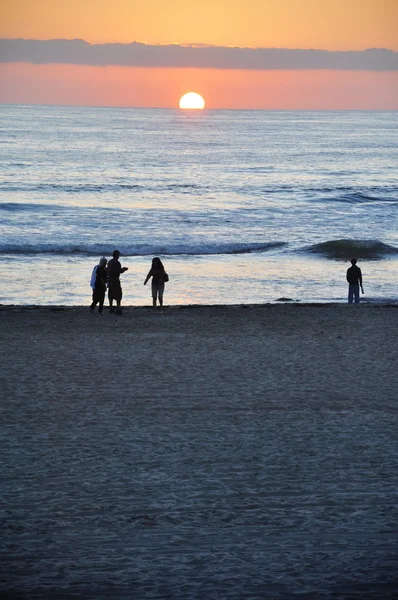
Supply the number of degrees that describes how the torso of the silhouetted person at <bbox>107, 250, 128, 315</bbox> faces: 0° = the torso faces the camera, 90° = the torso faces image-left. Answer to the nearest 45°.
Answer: approximately 225°

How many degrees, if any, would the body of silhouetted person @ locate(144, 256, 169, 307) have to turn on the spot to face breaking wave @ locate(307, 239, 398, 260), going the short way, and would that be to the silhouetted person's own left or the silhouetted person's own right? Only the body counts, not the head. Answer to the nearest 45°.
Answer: approximately 45° to the silhouetted person's own right

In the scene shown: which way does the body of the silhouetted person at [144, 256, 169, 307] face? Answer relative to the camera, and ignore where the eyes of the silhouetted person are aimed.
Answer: away from the camera

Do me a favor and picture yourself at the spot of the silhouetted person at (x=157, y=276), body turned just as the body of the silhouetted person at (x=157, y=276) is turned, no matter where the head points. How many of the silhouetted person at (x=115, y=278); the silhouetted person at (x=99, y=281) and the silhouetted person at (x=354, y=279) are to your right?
1

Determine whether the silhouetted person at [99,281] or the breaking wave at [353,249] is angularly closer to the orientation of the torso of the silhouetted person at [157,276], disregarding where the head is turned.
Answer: the breaking wave

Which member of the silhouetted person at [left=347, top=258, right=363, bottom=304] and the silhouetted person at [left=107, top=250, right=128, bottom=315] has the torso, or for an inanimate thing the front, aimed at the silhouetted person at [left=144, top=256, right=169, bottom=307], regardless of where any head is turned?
the silhouetted person at [left=107, top=250, right=128, bottom=315]

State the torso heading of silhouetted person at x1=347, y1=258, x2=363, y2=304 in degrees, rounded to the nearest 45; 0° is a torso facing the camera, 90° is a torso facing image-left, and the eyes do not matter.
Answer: approximately 180°

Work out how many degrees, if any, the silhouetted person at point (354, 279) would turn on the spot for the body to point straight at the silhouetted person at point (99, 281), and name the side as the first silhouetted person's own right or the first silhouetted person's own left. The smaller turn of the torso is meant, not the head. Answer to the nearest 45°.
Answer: approximately 135° to the first silhouetted person's own left

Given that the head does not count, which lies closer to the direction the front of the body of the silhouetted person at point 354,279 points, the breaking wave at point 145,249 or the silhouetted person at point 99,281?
the breaking wave

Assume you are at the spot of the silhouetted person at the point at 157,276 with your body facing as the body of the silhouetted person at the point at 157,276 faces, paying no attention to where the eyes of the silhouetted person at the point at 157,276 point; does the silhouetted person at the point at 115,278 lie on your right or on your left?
on your left

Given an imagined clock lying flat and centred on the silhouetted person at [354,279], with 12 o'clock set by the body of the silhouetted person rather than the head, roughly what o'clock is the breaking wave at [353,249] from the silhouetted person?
The breaking wave is roughly at 12 o'clock from the silhouetted person.

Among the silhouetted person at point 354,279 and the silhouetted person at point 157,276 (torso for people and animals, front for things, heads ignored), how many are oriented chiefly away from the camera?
2

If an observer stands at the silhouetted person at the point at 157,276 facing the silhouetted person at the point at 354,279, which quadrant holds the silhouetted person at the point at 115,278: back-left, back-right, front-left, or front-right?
back-right

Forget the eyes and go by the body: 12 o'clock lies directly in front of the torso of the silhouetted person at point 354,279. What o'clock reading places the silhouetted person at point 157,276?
the silhouetted person at point 157,276 is roughly at 8 o'clock from the silhouetted person at point 354,279.
